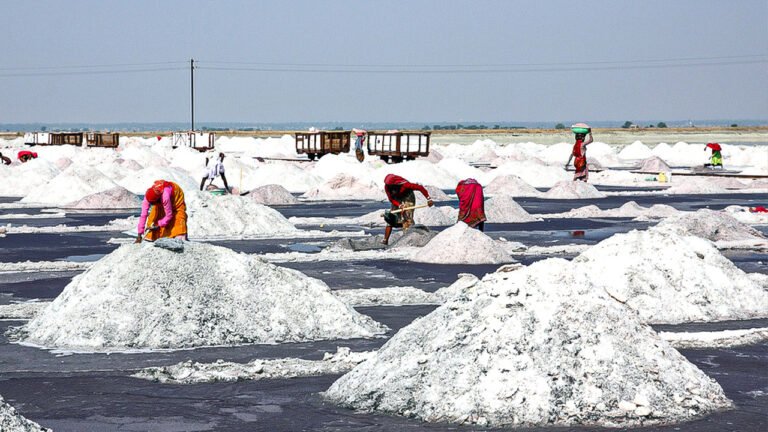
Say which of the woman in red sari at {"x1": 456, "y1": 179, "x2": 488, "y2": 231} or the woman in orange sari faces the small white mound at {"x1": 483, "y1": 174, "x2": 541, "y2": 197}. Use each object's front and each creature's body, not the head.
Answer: the woman in red sari

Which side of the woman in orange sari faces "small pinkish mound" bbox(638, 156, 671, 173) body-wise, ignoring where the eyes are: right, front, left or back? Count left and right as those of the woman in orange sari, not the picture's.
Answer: back

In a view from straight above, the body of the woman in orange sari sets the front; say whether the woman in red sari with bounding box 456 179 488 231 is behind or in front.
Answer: behind

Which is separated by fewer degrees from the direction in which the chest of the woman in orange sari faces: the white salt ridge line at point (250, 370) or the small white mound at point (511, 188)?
the white salt ridge line

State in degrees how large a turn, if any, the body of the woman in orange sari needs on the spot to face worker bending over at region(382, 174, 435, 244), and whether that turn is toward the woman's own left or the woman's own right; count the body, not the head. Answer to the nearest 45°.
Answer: approximately 180°

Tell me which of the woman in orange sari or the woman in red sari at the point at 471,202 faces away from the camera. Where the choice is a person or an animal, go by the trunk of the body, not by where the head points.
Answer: the woman in red sari

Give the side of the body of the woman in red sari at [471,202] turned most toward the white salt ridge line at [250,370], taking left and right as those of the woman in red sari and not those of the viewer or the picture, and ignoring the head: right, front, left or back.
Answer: back

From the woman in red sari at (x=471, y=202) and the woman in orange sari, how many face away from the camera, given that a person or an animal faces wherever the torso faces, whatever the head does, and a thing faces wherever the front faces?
1

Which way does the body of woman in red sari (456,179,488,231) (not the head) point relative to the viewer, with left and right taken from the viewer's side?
facing away from the viewer
